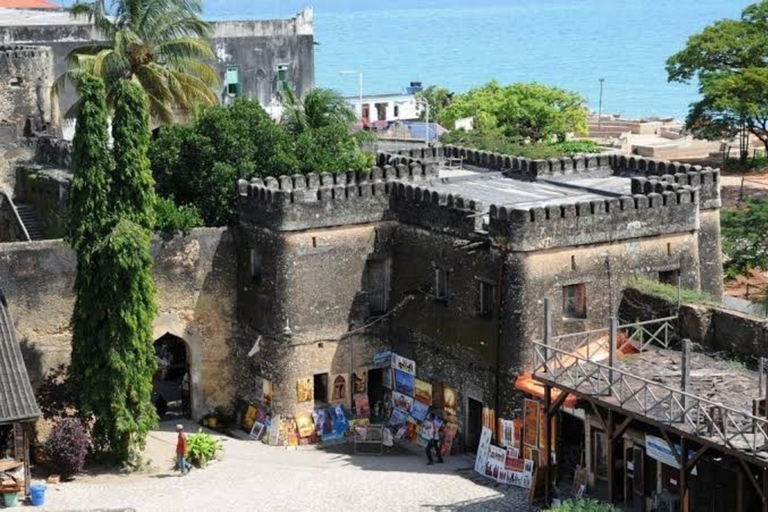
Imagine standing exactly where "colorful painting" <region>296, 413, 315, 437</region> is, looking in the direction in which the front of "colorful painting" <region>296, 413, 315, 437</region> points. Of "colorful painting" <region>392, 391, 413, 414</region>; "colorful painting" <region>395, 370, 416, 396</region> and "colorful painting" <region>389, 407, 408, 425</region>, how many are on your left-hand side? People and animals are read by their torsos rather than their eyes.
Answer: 3

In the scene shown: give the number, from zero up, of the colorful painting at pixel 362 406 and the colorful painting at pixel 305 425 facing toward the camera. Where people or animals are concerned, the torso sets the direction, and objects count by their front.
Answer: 2

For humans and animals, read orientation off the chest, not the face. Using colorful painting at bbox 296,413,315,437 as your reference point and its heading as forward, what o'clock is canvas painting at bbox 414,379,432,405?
The canvas painting is roughly at 9 o'clock from the colorful painting.

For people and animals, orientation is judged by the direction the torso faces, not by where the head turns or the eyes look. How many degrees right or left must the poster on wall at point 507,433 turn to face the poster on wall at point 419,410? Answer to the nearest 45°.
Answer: approximately 90° to its right

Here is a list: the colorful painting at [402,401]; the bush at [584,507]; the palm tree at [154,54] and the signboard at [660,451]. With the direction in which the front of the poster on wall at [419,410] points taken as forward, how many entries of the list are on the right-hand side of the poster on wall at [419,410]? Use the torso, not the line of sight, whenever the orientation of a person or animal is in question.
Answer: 2

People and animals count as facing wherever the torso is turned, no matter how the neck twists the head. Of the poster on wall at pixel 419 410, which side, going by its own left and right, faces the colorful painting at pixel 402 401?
right

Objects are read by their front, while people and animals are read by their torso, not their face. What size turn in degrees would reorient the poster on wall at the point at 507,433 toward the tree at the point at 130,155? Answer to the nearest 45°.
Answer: approximately 45° to its right

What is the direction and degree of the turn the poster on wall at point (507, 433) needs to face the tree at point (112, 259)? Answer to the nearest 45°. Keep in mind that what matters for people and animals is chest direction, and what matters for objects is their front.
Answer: approximately 45° to its right
